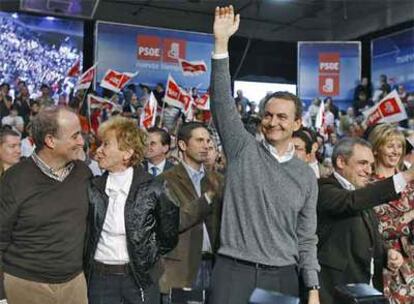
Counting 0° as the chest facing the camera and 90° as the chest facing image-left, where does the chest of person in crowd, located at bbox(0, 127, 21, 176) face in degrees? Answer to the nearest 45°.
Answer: approximately 315°

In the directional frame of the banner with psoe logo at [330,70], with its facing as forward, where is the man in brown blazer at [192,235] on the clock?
The man in brown blazer is roughly at 12 o'clock from the banner with psoe logo.

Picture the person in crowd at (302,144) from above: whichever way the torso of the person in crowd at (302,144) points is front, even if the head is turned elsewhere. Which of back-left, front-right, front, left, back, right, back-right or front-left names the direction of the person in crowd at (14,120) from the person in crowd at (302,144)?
right

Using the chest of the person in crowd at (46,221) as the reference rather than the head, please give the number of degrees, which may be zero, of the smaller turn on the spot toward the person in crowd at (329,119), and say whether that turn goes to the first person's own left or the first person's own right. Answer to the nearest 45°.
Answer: approximately 90° to the first person's own left

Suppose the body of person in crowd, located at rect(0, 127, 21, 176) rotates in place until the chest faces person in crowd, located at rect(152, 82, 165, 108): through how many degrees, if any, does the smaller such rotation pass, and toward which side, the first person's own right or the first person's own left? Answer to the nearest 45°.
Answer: approximately 135° to the first person's own left

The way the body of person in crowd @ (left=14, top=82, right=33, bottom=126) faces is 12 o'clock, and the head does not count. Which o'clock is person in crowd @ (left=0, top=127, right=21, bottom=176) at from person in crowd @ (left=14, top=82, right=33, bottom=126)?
person in crowd @ (left=0, top=127, right=21, bottom=176) is roughly at 12 o'clock from person in crowd @ (left=14, top=82, right=33, bottom=126).

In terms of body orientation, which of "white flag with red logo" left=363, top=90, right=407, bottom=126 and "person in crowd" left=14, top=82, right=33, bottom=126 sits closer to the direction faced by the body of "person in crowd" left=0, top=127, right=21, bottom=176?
the white flag with red logo

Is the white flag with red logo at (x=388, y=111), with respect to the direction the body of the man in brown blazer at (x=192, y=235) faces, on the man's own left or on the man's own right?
on the man's own left

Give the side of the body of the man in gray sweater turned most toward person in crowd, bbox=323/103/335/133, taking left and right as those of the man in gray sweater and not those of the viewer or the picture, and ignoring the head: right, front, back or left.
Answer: back

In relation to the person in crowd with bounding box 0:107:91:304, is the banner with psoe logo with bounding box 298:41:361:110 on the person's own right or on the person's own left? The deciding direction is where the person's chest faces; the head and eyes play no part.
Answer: on the person's own left

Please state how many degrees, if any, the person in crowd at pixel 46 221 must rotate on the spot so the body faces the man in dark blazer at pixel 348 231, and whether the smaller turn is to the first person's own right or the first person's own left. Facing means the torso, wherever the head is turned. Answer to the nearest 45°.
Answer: approximately 45° to the first person's own left

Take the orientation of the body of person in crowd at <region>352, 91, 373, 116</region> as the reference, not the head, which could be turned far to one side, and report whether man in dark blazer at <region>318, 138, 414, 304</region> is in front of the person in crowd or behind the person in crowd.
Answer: in front

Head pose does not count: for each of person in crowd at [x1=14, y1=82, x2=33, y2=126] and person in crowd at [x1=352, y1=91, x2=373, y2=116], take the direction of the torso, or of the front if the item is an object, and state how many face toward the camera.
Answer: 2

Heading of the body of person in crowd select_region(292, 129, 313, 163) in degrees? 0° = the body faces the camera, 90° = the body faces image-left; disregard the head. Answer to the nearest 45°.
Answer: approximately 45°

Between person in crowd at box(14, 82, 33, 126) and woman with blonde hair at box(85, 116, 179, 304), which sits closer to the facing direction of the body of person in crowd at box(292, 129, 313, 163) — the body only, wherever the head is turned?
the woman with blonde hair
